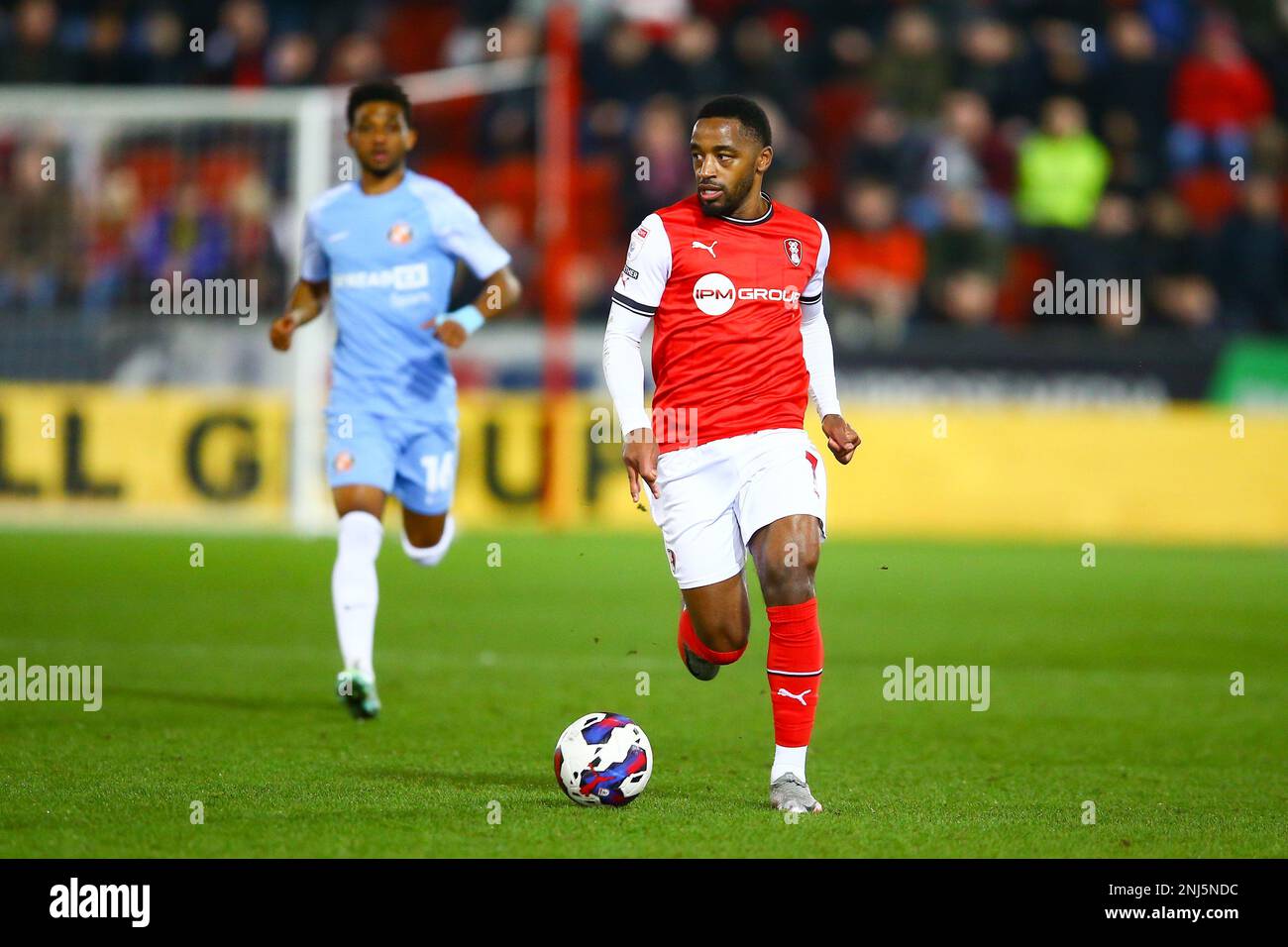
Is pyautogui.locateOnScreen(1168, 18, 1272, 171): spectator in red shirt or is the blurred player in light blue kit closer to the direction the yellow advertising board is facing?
the blurred player in light blue kit

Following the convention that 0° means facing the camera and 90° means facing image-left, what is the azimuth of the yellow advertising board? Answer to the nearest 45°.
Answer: approximately 0°

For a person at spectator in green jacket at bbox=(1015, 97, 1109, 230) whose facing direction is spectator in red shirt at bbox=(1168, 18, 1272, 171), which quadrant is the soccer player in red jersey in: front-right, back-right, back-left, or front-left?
back-right

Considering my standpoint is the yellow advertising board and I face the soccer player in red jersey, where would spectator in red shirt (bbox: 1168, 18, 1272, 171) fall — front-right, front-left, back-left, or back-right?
back-left

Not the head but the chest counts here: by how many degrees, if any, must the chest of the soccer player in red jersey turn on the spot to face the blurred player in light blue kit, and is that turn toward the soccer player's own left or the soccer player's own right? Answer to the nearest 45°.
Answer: approximately 135° to the soccer player's own right

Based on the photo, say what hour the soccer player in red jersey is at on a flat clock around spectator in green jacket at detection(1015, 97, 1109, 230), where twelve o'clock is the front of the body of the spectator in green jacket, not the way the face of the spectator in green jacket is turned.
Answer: The soccer player in red jersey is roughly at 12 o'clock from the spectator in green jacket.
